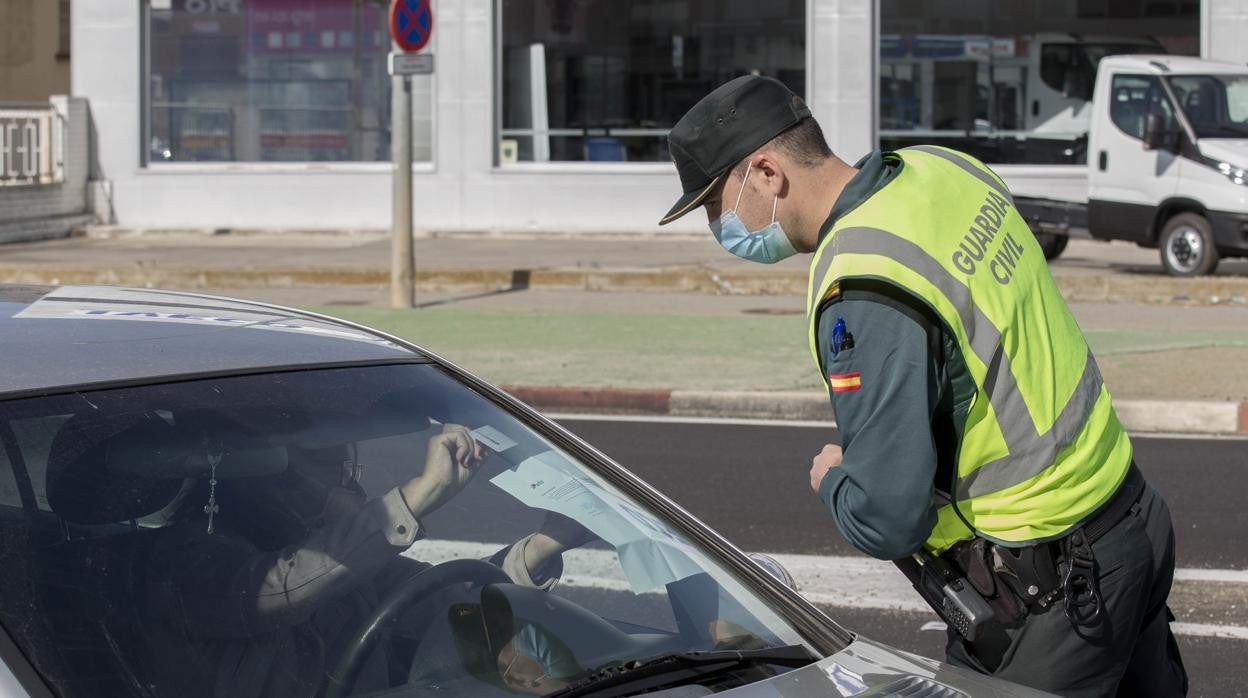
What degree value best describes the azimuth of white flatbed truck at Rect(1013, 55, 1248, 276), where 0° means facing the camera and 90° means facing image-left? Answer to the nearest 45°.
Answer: approximately 315°

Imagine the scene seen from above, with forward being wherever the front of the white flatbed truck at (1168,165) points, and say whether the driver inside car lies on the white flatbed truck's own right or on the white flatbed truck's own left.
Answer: on the white flatbed truck's own right

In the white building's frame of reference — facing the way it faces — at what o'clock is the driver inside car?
The driver inside car is roughly at 12 o'clock from the white building.

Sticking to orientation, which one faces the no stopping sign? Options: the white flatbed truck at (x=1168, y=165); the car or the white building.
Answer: the white building

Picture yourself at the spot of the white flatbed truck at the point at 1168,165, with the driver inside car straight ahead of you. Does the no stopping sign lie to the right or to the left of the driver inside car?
right

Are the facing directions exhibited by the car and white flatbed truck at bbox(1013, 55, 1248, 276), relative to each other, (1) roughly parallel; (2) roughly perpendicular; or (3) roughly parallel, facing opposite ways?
roughly parallel

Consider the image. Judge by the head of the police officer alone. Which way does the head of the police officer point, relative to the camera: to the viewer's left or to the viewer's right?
to the viewer's left

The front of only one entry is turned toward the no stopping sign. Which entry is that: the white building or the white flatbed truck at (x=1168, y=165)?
the white building

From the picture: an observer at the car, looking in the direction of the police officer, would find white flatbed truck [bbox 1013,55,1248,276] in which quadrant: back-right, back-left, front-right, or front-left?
front-left

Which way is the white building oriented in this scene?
toward the camera

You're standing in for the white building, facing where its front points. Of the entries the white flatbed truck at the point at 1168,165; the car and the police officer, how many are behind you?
0

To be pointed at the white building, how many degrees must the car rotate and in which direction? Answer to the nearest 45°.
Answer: approximately 135° to its left

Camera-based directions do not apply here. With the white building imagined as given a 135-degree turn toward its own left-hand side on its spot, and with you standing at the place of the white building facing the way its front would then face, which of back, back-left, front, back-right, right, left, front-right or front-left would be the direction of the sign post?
back-right

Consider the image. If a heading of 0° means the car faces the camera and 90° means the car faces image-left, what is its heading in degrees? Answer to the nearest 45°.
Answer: approximately 315°

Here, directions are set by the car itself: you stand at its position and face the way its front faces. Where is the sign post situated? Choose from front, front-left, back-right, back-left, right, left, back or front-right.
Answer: back-left

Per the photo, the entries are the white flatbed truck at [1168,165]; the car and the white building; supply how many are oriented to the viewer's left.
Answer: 0

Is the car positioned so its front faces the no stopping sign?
no
